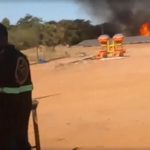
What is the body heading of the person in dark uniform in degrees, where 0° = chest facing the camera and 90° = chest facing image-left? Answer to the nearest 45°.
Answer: approximately 225°
